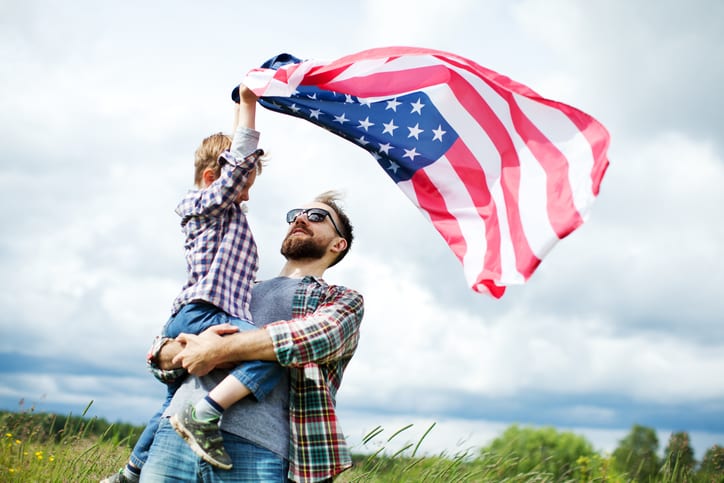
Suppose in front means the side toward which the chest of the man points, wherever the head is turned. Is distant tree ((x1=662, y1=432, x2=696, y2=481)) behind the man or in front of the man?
behind

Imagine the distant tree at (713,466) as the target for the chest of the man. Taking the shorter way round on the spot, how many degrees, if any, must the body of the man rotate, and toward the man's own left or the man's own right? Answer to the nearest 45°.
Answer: approximately 180°

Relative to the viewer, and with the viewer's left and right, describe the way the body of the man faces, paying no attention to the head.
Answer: facing the viewer and to the left of the viewer

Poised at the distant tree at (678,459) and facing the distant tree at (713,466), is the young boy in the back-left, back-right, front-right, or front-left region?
back-right
